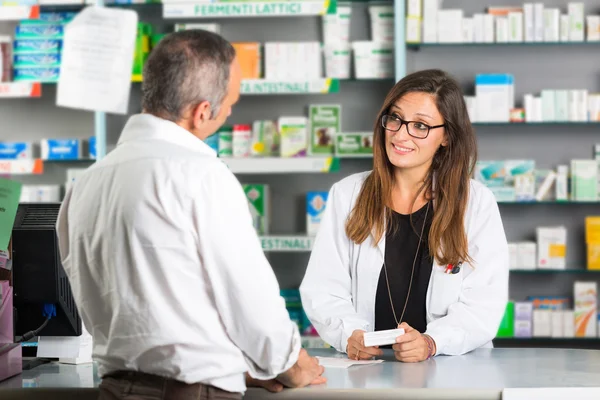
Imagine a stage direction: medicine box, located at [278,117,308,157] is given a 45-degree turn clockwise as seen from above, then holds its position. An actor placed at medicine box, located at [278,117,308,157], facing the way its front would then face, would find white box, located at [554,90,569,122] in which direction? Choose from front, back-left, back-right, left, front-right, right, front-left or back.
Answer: back-left

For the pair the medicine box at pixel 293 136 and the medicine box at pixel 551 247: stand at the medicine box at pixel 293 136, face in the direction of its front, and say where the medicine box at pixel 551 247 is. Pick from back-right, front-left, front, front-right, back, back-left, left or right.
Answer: left

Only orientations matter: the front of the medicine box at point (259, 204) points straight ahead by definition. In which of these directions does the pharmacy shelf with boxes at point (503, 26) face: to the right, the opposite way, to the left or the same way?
the same way

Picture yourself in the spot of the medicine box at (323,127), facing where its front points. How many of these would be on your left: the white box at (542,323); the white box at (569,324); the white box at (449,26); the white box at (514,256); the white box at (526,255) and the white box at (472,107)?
6

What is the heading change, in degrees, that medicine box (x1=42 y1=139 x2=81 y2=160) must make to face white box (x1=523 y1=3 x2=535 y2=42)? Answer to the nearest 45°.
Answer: approximately 90° to its left

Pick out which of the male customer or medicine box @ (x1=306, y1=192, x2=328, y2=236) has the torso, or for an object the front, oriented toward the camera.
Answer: the medicine box

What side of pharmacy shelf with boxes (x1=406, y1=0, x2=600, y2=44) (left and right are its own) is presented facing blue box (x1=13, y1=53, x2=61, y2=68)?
right

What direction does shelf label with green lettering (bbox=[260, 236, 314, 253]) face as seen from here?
toward the camera

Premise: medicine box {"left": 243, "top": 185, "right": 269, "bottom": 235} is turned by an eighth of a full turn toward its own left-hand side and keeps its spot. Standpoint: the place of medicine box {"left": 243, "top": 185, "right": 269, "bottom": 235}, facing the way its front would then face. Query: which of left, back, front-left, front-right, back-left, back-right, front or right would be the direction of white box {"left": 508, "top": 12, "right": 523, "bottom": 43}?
front-left

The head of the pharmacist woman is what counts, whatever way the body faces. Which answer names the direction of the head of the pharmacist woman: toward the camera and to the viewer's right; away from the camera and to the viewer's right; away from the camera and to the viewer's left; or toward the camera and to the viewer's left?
toward the camera and to the viewer's left

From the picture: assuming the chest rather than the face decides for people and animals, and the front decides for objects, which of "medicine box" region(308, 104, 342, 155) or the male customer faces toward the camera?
the medicine box

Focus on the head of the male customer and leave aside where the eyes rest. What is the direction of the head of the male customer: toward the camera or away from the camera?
away from the camera

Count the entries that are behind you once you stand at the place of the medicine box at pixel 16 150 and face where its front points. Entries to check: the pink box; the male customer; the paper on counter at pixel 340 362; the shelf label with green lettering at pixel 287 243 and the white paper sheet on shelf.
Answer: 0

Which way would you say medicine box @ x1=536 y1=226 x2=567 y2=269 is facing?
toward the camera

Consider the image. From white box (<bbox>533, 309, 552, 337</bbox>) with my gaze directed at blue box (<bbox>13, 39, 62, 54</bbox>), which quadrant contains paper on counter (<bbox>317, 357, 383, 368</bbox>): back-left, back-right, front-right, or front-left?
front-left

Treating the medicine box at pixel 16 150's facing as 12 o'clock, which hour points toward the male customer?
The male customer is roughly at 12 o'clock from the medicine box.

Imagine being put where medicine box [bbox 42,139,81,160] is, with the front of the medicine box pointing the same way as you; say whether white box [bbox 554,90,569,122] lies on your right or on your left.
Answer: on your left

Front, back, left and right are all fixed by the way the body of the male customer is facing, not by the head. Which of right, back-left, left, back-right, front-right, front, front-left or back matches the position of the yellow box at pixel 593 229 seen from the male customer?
front

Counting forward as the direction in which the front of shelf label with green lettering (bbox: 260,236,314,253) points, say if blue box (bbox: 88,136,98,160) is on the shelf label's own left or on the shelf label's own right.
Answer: on the shelf label's own right

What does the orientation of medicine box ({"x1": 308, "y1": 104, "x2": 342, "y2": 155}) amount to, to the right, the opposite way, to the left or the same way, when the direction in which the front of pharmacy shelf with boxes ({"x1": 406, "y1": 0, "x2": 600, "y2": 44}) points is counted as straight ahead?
the same way

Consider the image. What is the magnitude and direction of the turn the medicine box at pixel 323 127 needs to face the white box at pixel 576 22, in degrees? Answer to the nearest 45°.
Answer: approximately 90° to its left

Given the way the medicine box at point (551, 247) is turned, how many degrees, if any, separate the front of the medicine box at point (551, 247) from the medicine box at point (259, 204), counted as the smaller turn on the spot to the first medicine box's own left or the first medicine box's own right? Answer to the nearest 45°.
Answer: approximately 90° to the first medicine box's own right

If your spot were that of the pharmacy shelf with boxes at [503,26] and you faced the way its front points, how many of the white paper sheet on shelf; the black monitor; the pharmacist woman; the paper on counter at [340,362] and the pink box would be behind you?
0
